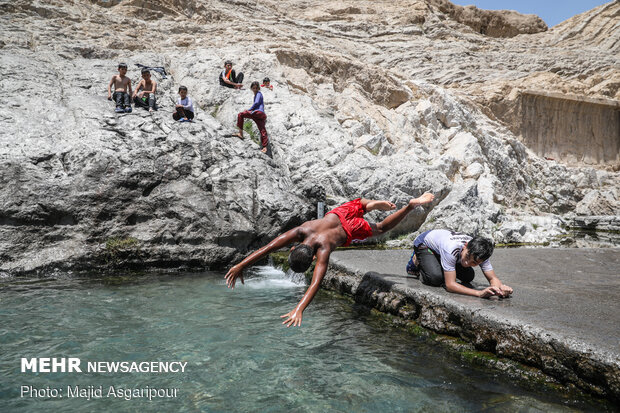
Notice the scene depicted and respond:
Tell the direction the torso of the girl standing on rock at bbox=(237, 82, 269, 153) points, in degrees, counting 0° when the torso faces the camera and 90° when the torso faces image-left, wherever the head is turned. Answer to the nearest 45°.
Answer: approximately 90°

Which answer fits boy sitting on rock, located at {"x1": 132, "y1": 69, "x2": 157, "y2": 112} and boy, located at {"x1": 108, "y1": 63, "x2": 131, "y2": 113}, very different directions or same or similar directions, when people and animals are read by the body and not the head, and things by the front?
same or similar directions

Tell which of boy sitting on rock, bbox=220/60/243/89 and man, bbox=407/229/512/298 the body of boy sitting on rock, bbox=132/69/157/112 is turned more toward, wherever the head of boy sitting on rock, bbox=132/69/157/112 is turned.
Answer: the man

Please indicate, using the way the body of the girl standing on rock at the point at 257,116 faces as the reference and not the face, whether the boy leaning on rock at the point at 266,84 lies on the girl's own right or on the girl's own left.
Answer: on the girl's own right

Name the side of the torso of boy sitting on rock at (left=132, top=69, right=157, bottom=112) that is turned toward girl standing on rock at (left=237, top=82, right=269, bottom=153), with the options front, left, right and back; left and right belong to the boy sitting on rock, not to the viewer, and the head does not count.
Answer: left

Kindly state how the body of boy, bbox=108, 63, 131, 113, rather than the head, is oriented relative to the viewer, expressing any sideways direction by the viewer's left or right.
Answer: facing the viewer

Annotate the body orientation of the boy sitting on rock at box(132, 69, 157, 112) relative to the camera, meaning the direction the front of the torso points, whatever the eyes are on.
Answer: toward the camera

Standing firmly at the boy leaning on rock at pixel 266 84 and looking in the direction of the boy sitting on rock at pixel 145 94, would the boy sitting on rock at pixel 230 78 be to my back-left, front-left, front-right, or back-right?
front-right

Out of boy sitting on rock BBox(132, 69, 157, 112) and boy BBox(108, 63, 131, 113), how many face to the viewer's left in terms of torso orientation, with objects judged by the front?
0

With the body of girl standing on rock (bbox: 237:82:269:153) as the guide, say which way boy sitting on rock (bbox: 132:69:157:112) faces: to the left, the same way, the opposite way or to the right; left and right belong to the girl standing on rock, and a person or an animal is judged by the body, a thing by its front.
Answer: to the left
